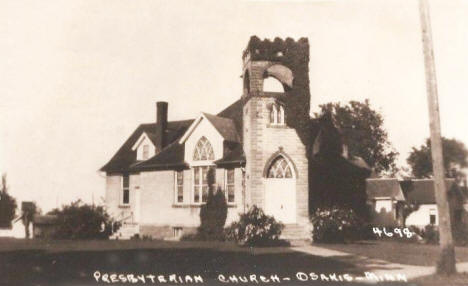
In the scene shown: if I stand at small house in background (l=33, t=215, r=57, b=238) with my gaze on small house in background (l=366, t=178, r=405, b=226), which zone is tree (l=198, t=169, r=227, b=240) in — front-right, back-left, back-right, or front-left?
front-right

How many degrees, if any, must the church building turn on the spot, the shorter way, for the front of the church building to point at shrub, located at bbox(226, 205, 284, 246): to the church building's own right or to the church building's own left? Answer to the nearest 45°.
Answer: approximately 45° to the church building's own right

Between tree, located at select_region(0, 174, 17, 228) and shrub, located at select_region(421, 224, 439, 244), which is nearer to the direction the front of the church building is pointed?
the shrub

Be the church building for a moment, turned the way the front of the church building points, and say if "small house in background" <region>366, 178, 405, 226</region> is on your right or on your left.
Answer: on your left

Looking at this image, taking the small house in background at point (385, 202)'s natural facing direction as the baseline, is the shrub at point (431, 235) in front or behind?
in front

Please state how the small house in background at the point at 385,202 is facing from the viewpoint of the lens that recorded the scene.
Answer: facing the viewer

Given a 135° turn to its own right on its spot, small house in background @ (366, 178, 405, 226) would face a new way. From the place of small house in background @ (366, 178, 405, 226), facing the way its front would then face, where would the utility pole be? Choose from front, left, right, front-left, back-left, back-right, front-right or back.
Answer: back-left

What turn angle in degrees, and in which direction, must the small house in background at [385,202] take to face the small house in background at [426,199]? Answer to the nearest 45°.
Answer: approximately 135° to its left

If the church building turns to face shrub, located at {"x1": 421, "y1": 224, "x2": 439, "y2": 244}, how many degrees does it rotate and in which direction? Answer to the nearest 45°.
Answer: approximately 45° to its left

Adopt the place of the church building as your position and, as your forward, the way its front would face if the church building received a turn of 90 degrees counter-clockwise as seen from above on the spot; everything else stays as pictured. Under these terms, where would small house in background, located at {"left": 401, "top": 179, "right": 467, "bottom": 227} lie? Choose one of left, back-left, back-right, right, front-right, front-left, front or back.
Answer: front

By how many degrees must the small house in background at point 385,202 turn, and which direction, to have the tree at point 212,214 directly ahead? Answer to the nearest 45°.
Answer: approximately 45° to its right

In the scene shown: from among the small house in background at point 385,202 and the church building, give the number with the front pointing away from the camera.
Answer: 0

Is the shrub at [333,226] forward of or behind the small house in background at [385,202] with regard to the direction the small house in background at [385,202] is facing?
forward
